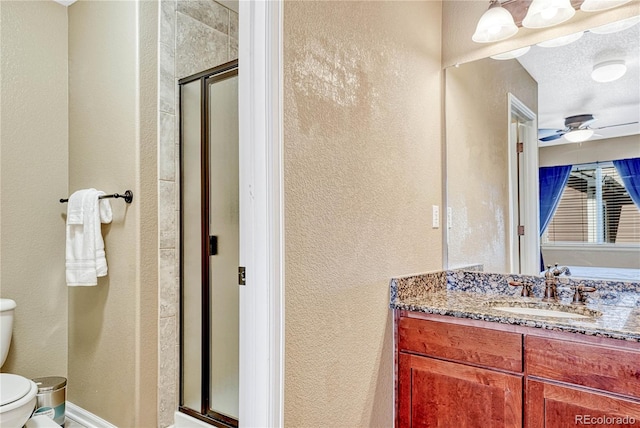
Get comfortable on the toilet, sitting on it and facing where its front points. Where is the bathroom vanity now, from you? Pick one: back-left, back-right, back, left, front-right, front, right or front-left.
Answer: front

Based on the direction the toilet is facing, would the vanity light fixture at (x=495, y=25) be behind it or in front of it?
in front

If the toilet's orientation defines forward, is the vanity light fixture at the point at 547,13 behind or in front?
in front

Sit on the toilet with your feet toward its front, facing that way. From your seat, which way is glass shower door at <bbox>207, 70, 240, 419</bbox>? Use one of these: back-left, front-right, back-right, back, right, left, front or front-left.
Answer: front-left

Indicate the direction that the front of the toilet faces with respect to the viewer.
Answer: facing the viewer and to the right of the viewer

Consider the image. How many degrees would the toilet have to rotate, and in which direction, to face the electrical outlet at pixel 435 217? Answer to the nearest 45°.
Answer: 0° — it already faces it

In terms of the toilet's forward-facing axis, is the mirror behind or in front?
in front
